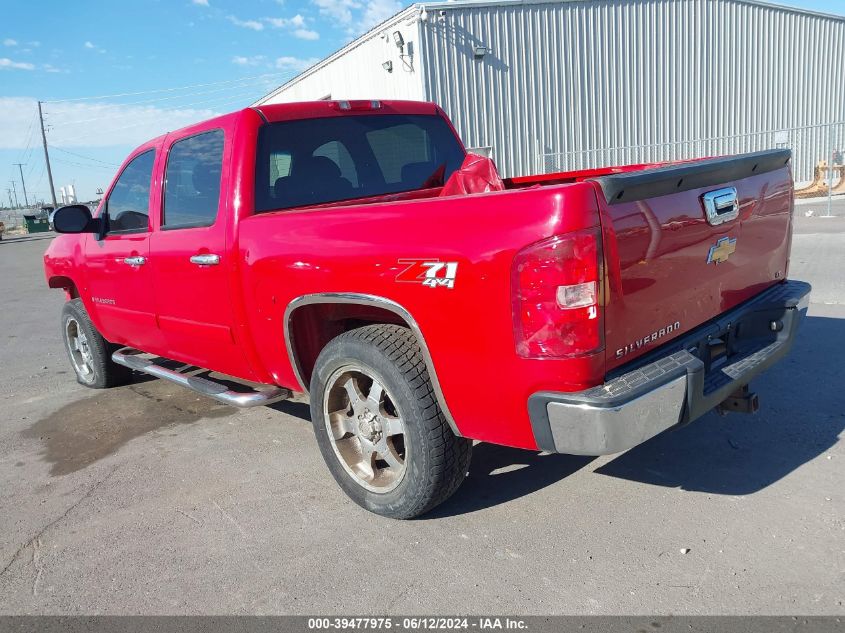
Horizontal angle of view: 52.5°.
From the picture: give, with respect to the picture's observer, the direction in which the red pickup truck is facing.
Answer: facing away from the viewer and to the left of the viewer

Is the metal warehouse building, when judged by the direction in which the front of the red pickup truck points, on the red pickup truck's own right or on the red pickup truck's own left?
on the red pickup truck's own right
